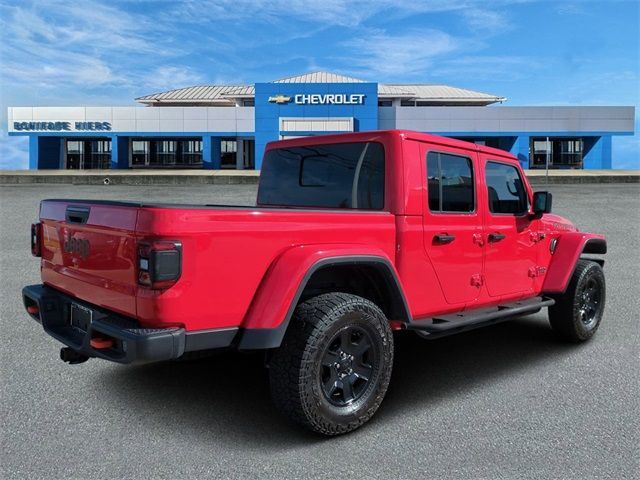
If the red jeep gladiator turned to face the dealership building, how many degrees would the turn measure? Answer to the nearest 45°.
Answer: approximately 45° to its left

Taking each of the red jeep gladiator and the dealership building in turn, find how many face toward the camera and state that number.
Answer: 1

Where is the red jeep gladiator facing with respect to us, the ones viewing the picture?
facing away from the viewer and to the right of the viewer

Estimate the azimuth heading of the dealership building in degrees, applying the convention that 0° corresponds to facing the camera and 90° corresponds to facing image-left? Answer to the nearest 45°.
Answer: approximately 0°

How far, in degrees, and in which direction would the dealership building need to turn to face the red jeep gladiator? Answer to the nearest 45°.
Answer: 0° — it already faces it
